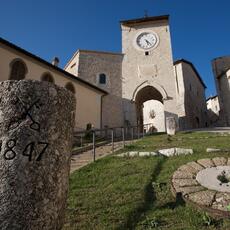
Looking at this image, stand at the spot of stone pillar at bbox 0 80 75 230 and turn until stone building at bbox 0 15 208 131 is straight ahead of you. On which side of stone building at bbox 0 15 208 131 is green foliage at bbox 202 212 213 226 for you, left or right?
right

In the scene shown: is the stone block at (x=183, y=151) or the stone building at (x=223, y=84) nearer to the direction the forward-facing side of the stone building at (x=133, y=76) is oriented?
the stone block

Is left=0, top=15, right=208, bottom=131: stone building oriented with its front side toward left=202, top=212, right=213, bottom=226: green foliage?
yes

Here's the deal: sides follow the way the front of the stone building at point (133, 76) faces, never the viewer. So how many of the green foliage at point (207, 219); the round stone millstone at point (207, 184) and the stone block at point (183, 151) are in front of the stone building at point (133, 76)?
3

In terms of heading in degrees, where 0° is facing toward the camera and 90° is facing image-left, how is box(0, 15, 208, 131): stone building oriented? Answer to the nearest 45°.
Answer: approximately 0°

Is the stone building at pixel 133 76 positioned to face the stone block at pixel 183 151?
yes

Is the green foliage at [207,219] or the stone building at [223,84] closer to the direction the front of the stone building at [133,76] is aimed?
the green foliage
